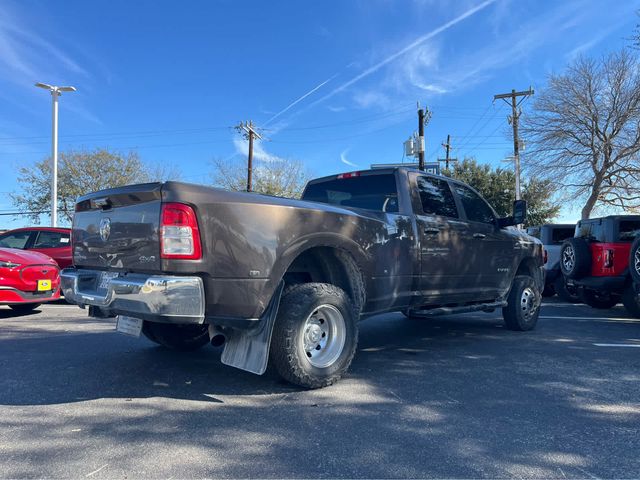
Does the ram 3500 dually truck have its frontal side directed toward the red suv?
yes

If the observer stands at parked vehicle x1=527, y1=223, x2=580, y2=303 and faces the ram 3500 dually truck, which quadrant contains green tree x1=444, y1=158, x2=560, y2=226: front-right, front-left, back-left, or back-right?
back-right

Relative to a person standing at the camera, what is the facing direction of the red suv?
facing away from the viewer and to the right of the viewer

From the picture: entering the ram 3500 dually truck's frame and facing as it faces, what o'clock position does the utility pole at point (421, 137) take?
The utility pole is roughly at 11 o'clock from the ram 3500 dually truck.

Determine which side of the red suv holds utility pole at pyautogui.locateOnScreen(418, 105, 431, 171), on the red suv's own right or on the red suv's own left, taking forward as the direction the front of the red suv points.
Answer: on the red suv's own left

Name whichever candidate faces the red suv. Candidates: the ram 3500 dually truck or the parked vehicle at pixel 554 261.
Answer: the ram 3500 dually truck

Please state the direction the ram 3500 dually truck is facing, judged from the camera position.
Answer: facing away from the viewer and to the right of the viewer

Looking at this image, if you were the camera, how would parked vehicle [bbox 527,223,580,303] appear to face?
facing away from the viewer and to the right of the viewer

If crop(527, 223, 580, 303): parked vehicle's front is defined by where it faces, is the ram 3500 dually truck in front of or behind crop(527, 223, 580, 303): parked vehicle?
behind
